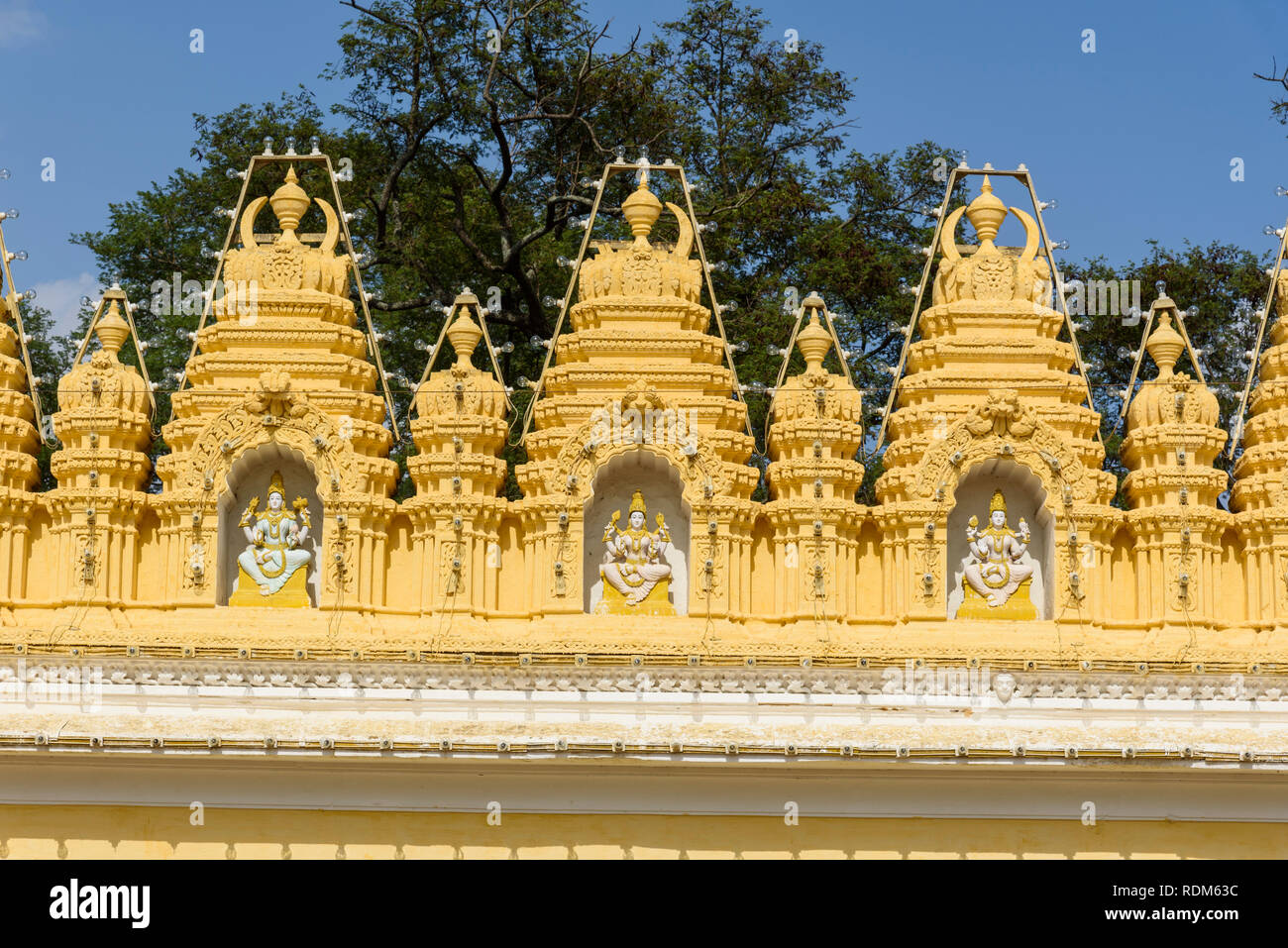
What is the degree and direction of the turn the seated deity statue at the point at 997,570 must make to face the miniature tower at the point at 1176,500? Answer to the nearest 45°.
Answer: approximately 90° to its left

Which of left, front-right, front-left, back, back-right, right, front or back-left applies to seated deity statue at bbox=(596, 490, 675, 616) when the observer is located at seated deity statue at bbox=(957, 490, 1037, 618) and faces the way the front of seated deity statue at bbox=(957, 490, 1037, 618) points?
right

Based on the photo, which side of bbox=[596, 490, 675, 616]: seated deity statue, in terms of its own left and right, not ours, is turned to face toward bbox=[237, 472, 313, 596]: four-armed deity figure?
right

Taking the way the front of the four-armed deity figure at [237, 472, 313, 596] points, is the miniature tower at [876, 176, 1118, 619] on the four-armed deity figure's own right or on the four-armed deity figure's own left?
on the four-armed deity figure's own left

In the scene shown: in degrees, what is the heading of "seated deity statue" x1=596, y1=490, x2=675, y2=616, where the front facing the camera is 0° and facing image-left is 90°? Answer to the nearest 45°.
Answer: approximately 0°

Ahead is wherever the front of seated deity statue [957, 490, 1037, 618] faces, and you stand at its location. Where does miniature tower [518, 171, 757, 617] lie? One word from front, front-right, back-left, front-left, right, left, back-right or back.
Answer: right

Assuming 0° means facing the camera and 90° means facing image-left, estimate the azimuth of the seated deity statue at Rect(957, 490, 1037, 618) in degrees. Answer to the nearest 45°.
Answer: approximately 0°

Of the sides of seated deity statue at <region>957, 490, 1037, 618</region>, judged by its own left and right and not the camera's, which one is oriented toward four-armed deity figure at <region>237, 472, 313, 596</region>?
right

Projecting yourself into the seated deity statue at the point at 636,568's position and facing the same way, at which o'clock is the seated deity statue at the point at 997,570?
the seated deity statue at the point at 997,570 is roughly at 9 o'clock from the seated deity statue at the point at 636,568.

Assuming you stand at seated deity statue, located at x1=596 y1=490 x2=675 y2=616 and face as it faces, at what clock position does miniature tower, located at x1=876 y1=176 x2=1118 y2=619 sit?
The miniature tower is roughly at 9 o'clock from the seated deity statue.

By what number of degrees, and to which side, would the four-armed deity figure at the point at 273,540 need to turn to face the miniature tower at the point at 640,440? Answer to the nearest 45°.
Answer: approximately 90° to its left

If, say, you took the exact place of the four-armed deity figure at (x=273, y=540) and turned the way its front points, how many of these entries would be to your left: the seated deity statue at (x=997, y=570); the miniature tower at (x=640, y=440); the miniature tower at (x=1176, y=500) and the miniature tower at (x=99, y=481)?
3

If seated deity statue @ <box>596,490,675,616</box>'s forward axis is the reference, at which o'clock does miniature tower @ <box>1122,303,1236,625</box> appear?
The miniature tower is roughly at 9 o'clock from the seated deity statue.
